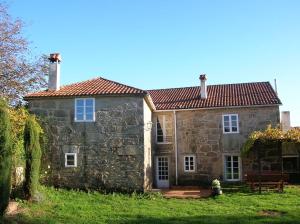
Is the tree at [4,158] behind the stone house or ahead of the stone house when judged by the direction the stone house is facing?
ahead

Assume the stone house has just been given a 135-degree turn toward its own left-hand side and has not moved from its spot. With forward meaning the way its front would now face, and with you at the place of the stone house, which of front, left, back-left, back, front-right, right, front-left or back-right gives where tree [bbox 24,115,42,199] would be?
back

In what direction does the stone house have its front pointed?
toward the camera

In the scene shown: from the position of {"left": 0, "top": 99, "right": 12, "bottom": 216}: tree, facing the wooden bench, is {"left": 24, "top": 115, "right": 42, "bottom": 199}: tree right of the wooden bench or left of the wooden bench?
left
